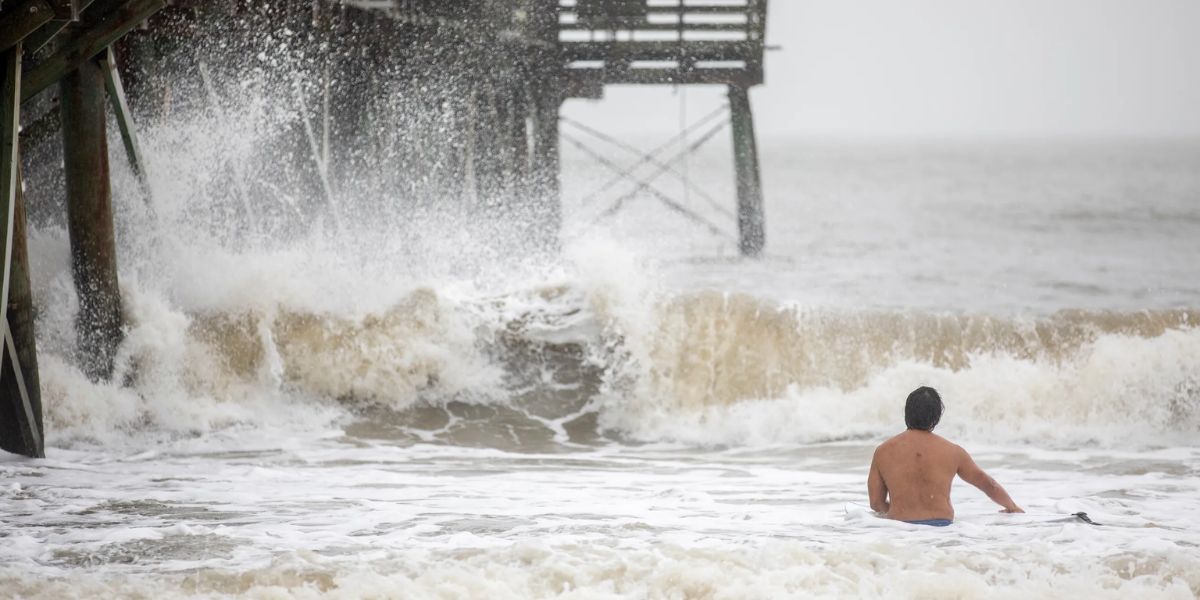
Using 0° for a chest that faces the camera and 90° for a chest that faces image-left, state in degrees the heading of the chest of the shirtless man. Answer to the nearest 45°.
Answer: approximately 180°

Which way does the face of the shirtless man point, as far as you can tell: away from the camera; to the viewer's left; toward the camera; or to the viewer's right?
away from the camera

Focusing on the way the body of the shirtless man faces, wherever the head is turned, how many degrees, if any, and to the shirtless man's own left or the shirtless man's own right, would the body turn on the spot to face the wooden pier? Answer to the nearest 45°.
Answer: approximately 45° to the shirtless man's own left
